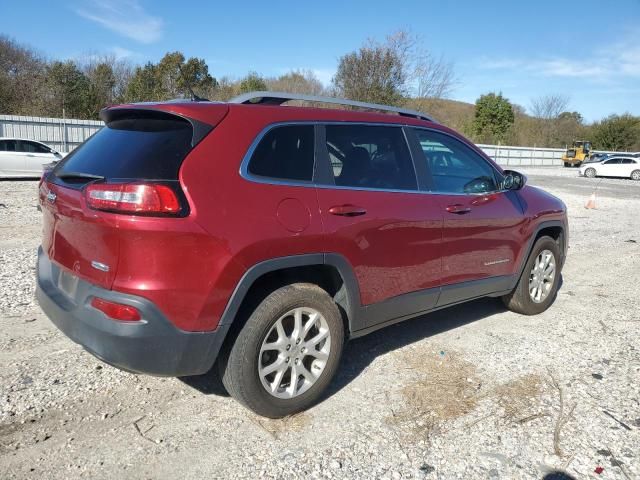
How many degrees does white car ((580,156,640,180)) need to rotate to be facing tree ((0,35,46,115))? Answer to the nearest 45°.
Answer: approximately 45° to its left

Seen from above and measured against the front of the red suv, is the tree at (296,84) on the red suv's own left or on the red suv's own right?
on the red suv's own left

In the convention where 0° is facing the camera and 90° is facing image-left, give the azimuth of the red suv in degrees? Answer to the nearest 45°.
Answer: approximately 225°

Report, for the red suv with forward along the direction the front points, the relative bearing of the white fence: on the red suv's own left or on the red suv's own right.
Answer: on the red suv's own left

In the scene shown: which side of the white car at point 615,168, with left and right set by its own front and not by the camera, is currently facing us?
left
